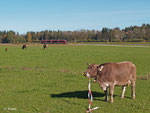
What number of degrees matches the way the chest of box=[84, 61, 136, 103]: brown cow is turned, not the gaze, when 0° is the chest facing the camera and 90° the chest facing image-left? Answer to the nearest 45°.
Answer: approximately 45°
